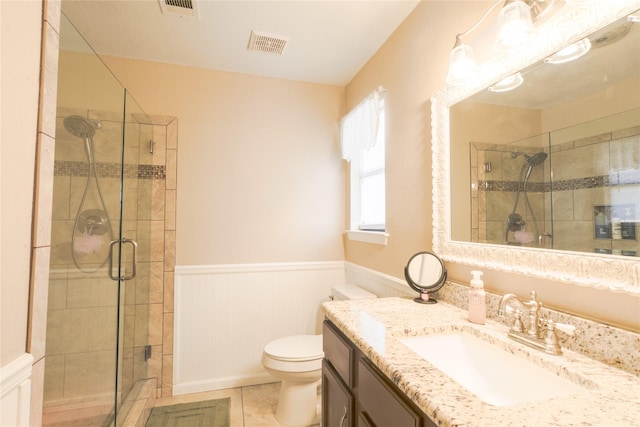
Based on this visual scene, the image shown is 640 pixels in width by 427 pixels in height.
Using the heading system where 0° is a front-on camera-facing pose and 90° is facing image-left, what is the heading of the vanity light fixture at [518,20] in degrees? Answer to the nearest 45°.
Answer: approximately 45°

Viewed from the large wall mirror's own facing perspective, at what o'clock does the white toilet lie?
The white toilet is roughly at 2 o'clock from the large wall mirror.

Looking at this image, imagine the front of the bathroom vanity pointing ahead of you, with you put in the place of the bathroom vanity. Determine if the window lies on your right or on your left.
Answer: on your right

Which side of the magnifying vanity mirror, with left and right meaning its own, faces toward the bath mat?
right

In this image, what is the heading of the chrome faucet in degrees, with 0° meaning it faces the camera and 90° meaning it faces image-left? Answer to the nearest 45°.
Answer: approximately 45°

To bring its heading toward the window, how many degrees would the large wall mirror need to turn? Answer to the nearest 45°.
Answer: approximately 90° to its right
